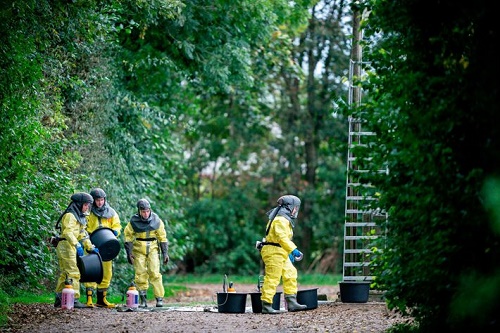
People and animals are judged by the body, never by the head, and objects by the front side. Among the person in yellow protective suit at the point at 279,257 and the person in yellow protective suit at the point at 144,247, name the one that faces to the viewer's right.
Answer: the person in yellow protective suit at the point at 279,257

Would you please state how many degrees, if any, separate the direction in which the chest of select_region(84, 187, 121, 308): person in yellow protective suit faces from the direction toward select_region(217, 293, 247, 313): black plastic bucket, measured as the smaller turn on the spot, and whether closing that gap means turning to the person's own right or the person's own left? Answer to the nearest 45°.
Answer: approximately 45° to the person's own left

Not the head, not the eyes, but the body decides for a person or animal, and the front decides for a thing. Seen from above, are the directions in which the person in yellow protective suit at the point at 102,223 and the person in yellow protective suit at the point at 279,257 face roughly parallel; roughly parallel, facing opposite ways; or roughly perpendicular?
roughly perpendicular

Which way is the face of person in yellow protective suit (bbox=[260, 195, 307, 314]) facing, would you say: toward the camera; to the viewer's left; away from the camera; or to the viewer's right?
to the viewer's right

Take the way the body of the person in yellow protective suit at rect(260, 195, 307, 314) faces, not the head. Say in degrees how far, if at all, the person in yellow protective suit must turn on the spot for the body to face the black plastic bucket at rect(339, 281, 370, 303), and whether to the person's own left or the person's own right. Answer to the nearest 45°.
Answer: approximately 45° to the person's own left

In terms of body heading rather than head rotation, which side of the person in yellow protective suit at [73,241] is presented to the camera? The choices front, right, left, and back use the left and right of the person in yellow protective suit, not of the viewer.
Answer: right

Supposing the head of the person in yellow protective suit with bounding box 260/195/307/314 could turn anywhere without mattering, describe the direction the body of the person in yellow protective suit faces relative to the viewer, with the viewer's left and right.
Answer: facing to the right of the viewer

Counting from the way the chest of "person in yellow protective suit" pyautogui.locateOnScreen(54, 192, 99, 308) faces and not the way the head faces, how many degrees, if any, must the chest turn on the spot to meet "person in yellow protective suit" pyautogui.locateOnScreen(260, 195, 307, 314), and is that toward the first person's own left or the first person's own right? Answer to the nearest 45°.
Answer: approximately 45° to the first person's own right

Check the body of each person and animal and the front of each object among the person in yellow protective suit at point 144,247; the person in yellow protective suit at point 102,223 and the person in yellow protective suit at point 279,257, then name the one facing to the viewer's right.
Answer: the person in yellow protective suit at point 279,257

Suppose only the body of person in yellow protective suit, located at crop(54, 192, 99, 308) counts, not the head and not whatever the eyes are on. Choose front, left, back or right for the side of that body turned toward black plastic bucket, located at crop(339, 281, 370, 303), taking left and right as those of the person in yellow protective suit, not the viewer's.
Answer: front

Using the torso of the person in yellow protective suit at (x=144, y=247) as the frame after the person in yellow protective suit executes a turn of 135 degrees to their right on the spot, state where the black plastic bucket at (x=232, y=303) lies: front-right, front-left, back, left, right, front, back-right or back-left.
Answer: back

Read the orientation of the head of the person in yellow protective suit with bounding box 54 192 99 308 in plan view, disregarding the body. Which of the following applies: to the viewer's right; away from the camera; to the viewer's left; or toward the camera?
to the viewer's right

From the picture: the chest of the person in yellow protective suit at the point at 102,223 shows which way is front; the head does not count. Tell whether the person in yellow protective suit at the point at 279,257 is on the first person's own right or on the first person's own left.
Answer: on the first person's own left

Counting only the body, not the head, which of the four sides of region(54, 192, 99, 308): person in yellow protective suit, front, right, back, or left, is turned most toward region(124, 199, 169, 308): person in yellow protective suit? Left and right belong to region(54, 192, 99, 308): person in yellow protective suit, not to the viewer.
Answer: front
